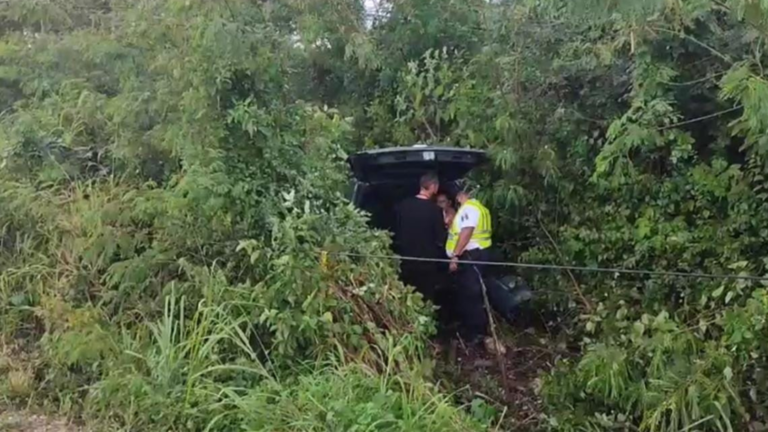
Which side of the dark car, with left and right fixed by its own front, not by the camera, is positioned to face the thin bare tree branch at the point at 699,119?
right

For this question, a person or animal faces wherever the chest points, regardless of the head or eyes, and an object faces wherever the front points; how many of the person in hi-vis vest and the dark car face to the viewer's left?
1

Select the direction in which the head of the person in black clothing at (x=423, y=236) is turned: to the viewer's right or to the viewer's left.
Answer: to the viewer's right

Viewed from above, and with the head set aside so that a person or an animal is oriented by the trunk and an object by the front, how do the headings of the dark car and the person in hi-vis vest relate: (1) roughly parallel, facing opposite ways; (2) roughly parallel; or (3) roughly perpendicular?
roughly perpendicular

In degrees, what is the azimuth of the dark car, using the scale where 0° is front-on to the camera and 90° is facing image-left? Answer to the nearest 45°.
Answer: approximately 180°

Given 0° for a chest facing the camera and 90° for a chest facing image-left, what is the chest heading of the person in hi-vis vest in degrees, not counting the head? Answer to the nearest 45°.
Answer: approximately 90°

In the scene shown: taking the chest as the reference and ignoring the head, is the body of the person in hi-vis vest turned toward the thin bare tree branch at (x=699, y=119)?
no
